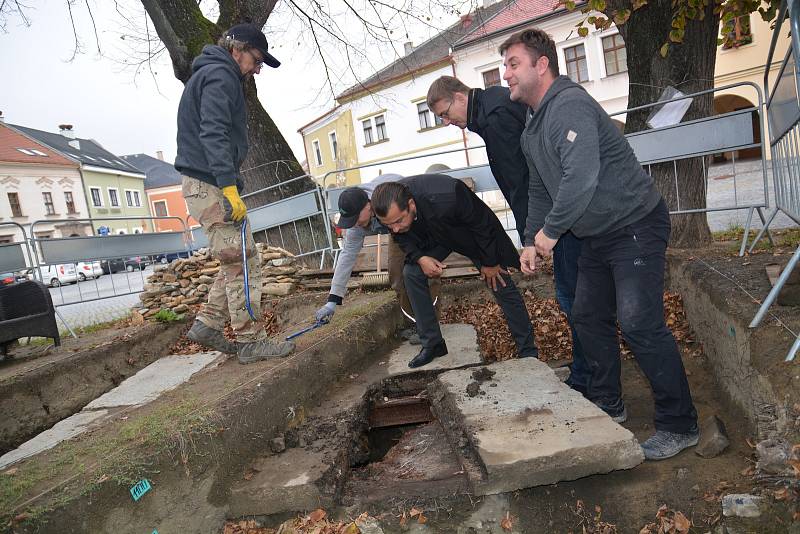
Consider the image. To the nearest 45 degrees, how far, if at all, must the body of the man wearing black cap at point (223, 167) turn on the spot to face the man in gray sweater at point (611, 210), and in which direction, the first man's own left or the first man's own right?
approximately 45° to the first man's own right

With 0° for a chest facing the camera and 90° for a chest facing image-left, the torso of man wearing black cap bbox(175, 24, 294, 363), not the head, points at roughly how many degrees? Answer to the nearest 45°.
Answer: approximately 270°

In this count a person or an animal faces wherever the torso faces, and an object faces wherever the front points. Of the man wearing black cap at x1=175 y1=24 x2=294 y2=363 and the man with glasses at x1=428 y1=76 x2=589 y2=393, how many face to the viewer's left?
1

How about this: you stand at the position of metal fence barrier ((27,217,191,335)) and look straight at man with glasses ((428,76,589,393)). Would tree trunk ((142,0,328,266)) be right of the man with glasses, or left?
left

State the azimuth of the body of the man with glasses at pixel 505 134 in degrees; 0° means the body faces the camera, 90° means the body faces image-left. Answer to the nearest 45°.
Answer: approximately 90°

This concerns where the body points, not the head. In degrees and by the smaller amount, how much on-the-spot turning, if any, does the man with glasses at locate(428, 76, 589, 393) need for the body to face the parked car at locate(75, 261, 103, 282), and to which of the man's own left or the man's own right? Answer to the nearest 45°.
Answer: approximately 45° to the man's own right

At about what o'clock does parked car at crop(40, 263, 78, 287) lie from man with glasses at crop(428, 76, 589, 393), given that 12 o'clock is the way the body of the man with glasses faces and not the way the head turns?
The parked car is roughly at 1 o'clock from the man with glasses.
